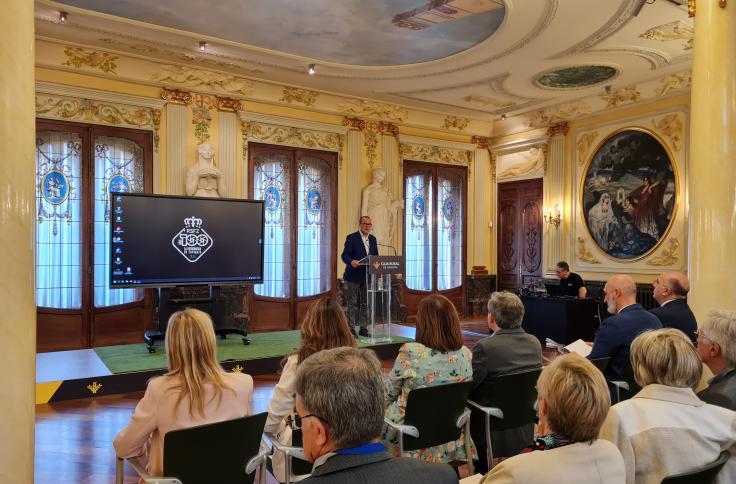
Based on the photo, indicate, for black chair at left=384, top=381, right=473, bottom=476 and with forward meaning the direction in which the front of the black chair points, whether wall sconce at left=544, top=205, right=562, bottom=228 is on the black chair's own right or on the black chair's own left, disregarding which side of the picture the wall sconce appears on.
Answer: on the black chair's own right

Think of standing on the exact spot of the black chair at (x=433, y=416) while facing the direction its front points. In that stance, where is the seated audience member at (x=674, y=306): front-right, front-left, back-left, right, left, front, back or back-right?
right

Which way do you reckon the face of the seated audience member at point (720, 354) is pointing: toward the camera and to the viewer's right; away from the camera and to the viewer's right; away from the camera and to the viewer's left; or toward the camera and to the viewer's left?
away from the camera and to the viewer's left

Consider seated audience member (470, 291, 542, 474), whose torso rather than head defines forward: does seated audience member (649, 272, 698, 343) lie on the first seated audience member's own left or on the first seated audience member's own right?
on the first seated audience member's own right

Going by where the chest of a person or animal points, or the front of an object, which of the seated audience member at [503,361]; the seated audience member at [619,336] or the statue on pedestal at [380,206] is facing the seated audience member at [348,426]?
the statue on pedestal

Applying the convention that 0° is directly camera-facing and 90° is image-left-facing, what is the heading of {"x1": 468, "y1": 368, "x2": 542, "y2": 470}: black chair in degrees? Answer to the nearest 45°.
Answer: approximately 135°

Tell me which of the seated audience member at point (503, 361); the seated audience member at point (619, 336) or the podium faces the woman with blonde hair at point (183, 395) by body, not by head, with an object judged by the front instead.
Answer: the podium

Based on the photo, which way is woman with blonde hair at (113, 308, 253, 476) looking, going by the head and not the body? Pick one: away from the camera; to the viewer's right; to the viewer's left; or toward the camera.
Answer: away from the camera

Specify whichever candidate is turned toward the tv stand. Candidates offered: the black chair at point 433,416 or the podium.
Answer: the black chair

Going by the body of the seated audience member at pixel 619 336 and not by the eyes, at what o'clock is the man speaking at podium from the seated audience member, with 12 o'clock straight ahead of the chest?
The man speaking at podium is roughly at 12 o'clock from the seated audience member.
